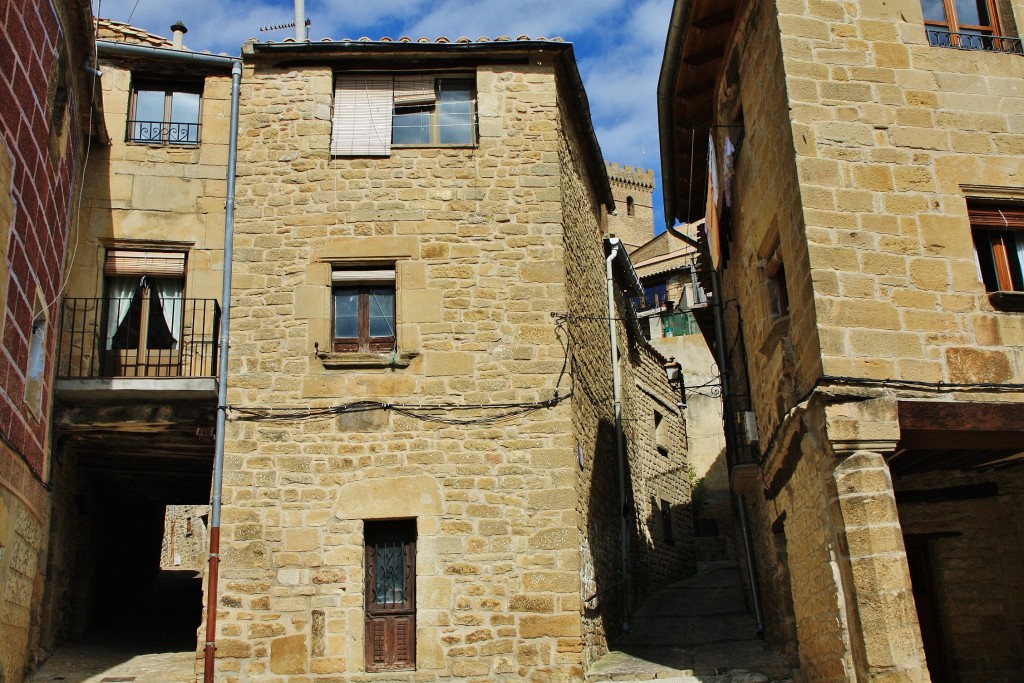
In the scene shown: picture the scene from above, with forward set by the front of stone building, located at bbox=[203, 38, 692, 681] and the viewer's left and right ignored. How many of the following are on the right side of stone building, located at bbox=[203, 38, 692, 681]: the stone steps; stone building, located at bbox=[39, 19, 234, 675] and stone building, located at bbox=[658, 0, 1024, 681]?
1

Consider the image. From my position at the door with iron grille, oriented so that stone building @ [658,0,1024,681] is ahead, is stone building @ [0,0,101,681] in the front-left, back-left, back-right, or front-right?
back-right

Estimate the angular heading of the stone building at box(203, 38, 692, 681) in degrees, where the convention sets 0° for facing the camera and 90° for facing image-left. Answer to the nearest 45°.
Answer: approximately 0°

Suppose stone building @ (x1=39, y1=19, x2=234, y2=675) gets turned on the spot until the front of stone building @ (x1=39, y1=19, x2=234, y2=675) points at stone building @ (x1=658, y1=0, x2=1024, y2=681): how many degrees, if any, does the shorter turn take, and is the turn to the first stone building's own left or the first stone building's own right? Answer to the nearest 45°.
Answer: approximately 45° to the first stone building's own left

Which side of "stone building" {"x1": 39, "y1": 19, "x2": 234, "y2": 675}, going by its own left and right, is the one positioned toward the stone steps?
left

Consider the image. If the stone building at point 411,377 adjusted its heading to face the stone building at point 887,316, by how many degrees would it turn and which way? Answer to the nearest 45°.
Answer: approximately 45° to its left
